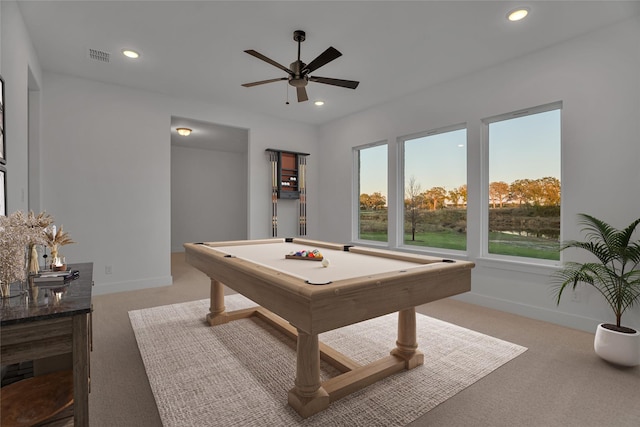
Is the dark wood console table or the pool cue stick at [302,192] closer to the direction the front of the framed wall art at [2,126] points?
the pool cue stick

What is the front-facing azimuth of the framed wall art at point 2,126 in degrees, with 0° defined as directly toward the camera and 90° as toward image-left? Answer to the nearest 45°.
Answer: approximately 270°

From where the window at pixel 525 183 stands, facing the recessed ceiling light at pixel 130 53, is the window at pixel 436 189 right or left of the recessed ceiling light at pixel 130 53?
right

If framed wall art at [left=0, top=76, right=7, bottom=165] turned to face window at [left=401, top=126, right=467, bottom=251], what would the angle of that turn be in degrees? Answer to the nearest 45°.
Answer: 0° — it already faces it

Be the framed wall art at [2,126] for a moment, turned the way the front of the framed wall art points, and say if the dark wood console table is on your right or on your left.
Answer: on your right

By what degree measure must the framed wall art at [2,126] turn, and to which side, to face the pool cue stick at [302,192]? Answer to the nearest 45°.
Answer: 0° — it already faces it

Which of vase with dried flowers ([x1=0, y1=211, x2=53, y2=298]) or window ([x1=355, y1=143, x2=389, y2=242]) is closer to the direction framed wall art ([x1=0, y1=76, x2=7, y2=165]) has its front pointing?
the window

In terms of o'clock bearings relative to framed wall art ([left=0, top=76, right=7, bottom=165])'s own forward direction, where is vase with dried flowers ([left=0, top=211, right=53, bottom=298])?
The vase with dried flowers is roughly at 3 o'clock from the framed wall art.

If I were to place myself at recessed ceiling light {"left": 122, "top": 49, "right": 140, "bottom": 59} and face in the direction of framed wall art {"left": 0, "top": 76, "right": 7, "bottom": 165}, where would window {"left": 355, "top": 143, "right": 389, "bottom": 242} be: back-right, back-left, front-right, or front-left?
back-left
